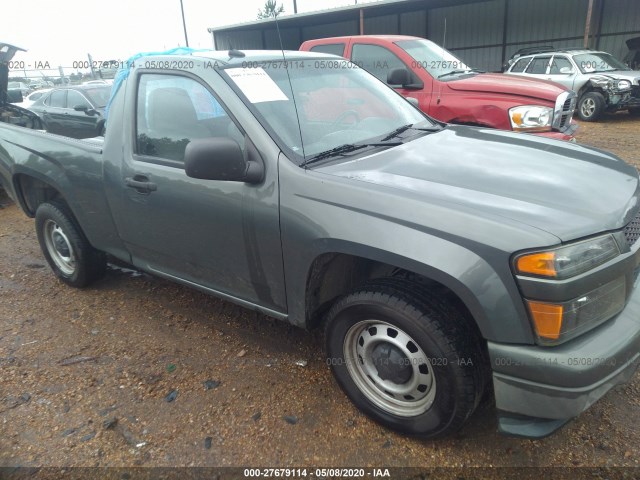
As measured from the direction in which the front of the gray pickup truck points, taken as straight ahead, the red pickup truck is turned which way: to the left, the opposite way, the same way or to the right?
the same way

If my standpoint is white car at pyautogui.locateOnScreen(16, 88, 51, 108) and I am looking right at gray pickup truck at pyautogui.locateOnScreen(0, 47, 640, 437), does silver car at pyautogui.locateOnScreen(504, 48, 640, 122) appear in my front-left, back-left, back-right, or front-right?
front-left

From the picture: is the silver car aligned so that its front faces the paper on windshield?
no

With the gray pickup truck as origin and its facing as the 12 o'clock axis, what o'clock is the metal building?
The metal building is roughly at 8 o'clock from the gray pickup truck.

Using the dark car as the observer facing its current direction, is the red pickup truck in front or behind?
in front

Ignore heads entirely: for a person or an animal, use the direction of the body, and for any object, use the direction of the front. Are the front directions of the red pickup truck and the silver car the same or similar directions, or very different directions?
same or similar directions

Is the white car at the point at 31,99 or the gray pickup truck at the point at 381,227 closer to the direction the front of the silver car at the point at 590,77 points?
the gray pickup truck

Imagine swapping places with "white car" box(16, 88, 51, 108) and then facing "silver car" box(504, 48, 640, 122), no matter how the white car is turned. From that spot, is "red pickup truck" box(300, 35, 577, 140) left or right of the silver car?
right

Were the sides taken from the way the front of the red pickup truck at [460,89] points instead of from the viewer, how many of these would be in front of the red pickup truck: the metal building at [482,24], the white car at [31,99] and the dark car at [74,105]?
0

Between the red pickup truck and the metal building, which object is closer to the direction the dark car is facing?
the red pickup truck

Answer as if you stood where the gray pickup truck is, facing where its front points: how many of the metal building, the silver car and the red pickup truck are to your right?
0

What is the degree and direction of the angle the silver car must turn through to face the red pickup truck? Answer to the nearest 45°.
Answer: approximately 45° to its right

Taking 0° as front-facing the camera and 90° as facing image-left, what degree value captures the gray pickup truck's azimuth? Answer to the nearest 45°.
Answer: approximately 315°

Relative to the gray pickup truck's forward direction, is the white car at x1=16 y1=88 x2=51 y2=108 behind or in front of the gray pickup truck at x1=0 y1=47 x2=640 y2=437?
behind

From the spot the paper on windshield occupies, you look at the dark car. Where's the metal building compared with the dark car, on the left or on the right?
right

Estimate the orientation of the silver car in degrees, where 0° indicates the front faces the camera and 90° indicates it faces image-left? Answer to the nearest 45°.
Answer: approximately 315°

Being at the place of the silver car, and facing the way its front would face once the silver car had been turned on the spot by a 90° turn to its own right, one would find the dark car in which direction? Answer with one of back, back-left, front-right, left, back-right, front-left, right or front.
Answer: front

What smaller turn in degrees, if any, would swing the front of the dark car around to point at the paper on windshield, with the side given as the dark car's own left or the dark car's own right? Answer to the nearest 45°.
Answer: approximately 45° to the dark car's own right

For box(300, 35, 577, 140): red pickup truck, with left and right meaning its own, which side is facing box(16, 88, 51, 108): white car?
back

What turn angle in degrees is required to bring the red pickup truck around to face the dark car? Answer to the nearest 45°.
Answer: approximately 135° to its right

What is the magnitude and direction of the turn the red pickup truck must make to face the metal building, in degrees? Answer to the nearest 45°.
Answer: approximately 135° to its left

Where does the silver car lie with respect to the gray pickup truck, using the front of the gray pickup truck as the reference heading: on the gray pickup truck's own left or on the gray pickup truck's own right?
on the gray pickup truck's own left

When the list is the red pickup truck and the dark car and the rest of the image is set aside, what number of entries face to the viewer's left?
0
